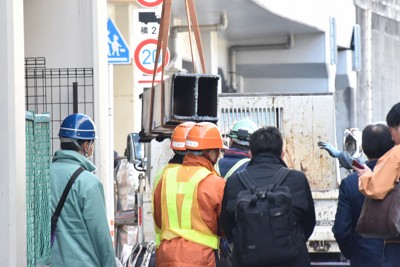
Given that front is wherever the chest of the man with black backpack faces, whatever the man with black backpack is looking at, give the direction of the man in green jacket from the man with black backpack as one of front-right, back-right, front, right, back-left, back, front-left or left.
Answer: left

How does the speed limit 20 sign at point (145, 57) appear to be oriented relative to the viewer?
toward the camera

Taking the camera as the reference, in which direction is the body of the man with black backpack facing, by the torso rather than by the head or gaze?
away from the camera

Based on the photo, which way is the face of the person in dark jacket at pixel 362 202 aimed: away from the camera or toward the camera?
away from the camera

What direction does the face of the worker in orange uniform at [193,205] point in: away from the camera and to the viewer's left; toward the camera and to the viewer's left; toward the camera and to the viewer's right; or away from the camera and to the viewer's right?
away from the camera and to the viewer's right

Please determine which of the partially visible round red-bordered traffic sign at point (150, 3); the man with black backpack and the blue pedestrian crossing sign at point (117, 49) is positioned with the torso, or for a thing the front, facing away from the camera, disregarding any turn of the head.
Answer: the man with black backpack

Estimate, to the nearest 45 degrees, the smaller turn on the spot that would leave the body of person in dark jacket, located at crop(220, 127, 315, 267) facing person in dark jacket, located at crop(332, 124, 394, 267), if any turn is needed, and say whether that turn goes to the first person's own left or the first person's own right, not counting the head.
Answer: approximately 45° to the first person's own right

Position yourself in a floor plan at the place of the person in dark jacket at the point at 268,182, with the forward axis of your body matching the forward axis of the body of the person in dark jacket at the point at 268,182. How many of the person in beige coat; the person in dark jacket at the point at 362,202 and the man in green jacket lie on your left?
1
